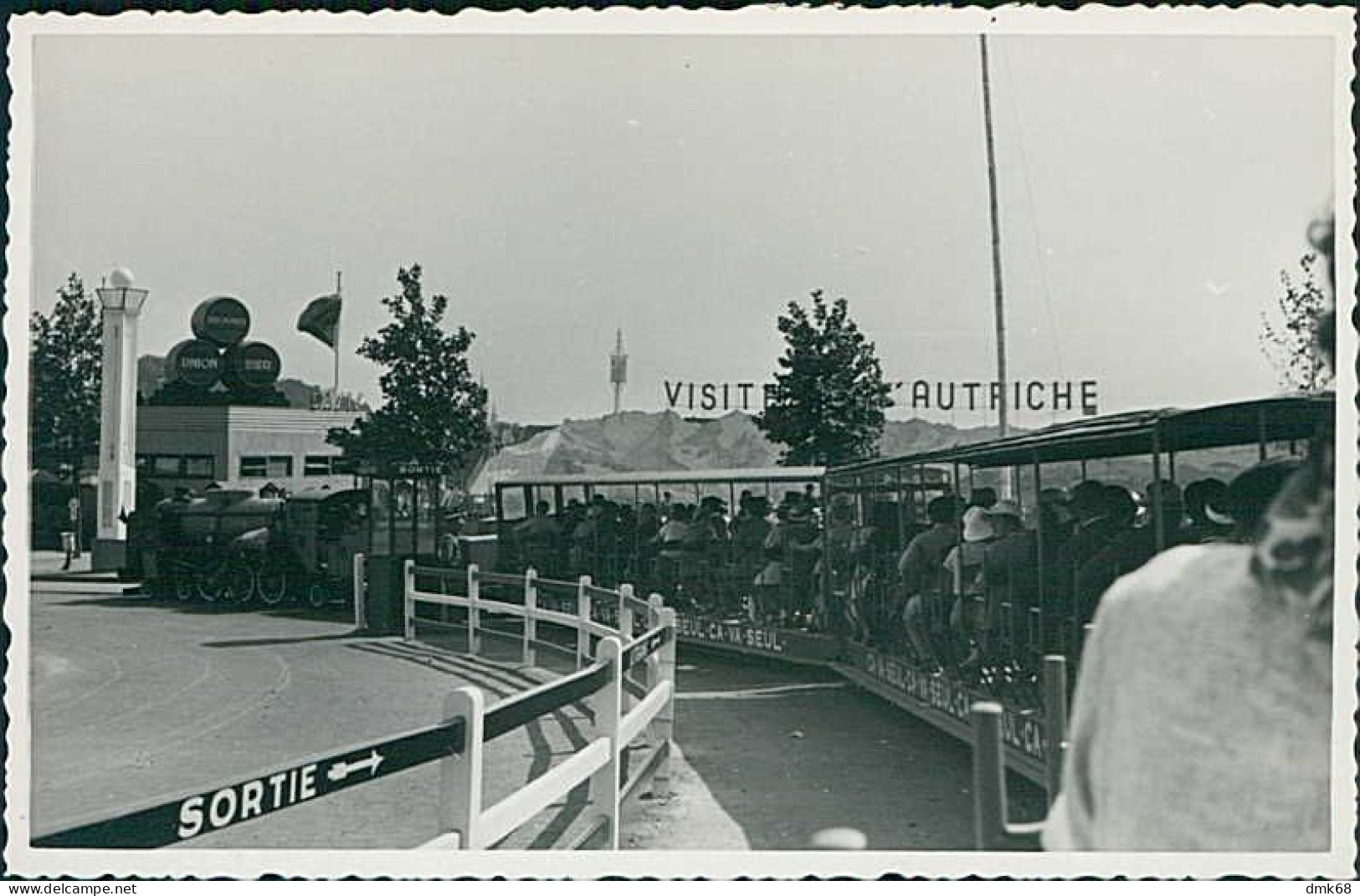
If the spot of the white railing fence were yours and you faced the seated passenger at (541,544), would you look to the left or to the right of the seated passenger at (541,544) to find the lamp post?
left

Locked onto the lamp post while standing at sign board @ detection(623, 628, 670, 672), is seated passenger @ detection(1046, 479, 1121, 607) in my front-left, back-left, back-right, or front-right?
back-right

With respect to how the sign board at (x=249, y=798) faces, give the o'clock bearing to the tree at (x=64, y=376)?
The tree is roughly at 7 o'clock from the sign board.

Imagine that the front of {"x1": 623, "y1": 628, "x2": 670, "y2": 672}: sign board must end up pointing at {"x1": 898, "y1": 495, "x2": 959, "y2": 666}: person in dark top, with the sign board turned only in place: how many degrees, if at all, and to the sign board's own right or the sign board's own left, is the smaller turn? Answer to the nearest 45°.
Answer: approximately 90° to the sign board's own left

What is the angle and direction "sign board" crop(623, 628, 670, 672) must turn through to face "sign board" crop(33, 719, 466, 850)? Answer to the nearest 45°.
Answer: approximately 45° to its right

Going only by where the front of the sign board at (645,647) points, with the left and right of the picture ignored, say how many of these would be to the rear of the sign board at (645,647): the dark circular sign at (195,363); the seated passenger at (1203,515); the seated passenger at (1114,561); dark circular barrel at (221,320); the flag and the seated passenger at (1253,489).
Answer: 3

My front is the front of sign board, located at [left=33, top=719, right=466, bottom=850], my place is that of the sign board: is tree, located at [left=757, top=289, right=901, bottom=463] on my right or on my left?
on my left
